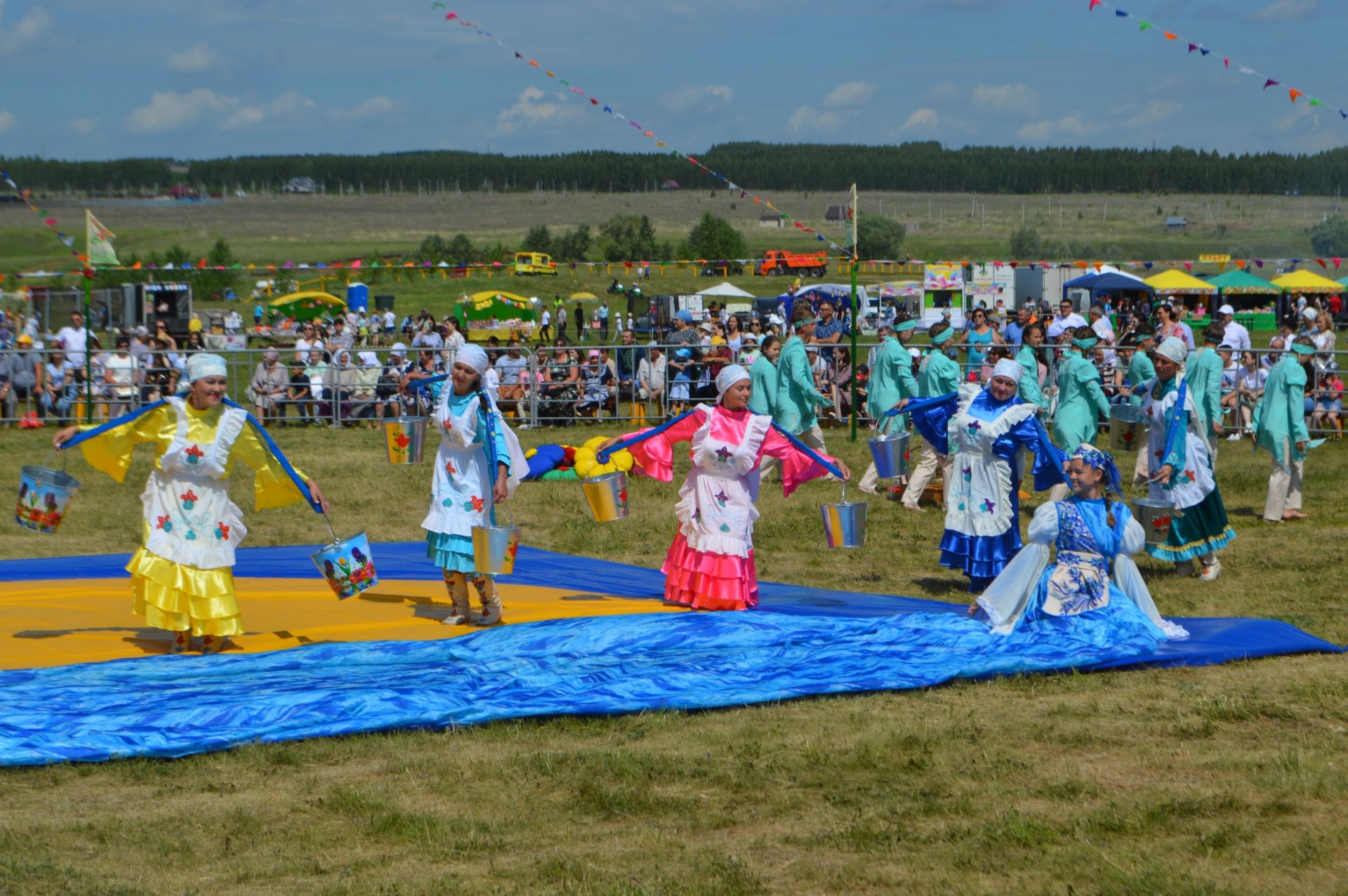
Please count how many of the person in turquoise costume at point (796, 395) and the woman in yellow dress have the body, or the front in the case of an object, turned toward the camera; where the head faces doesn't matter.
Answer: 1

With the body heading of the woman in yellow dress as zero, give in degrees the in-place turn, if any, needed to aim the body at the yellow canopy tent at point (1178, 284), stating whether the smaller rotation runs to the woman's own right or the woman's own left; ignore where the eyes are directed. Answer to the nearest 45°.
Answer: approximately 135° to the woman's own left

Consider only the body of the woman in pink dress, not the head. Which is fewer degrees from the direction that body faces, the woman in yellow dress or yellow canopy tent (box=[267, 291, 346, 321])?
the woman in yellow dress

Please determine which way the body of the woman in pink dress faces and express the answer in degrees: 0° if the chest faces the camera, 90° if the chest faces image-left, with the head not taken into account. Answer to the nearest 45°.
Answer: approximately 0°
